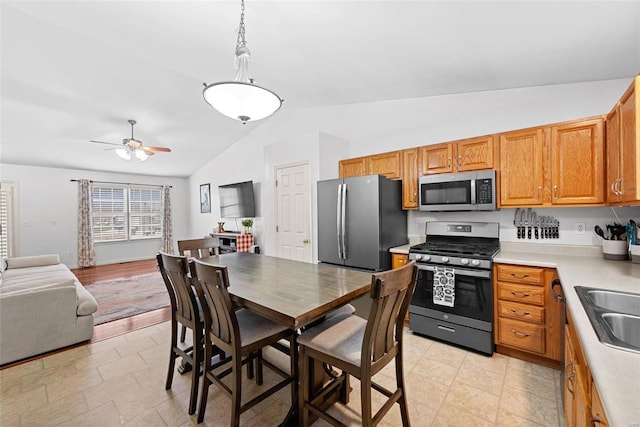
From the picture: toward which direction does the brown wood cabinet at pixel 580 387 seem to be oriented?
to the viewer's left

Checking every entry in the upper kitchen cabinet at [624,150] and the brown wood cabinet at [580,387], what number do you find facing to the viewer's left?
2

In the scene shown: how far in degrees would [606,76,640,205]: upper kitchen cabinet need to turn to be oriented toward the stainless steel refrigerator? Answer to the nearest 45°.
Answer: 0° — it already faces it

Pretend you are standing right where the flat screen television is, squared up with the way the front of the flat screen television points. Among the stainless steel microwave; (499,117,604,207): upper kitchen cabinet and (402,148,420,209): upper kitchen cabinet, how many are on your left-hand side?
3

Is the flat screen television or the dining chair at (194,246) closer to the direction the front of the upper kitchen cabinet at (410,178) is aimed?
the dining chair

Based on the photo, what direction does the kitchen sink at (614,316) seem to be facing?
to the viewer's left

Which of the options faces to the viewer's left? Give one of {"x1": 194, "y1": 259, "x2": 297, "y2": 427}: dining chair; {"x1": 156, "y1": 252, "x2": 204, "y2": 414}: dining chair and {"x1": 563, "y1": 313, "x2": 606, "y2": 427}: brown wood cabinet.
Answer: the brown wood cabinet

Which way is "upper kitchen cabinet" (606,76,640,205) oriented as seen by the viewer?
to the viewer's left

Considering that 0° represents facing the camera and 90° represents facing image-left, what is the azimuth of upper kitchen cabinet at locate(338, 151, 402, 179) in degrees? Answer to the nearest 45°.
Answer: approximately 45°

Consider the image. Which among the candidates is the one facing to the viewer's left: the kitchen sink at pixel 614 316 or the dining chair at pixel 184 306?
the kitchen sink

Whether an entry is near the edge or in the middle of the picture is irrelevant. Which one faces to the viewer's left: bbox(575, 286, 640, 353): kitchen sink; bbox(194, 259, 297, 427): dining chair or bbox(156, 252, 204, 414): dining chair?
the kitchen sink
